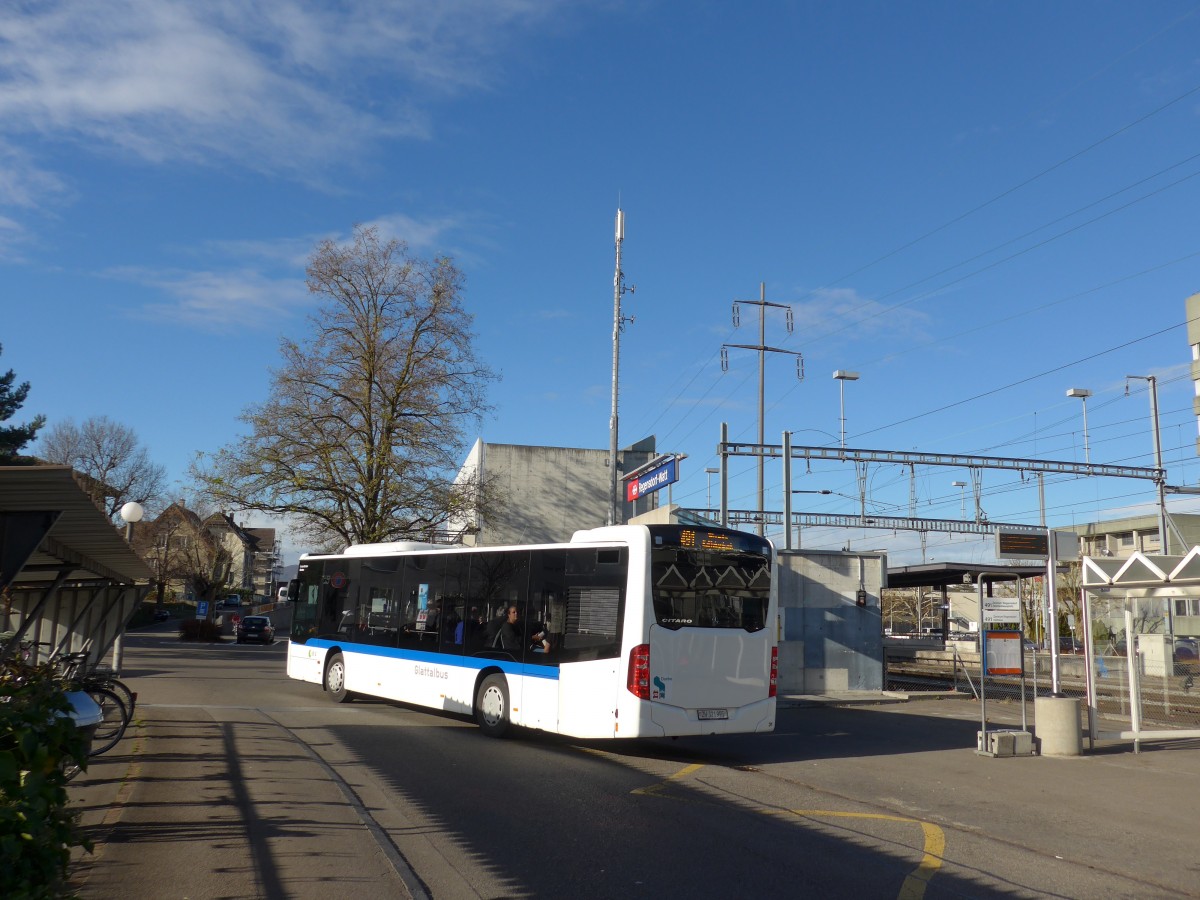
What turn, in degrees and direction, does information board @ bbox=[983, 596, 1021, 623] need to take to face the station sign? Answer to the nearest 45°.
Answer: approximately 135° to its right

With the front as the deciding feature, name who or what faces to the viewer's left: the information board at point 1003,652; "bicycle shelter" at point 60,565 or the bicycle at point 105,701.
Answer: the bicycle

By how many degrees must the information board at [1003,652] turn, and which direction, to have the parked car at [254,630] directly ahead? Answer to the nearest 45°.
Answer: approximately 135° to its right

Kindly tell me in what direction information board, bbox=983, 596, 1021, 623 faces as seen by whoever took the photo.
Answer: facing the viewer

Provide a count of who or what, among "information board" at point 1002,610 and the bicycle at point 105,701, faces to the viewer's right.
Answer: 0

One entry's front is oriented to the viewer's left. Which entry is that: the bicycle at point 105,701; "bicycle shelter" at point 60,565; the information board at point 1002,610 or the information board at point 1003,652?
the bicycle

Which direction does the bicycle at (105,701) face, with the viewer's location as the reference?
facing to the left of the viewer

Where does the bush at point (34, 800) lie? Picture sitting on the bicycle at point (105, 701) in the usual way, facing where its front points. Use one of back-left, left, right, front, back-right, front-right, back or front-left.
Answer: left

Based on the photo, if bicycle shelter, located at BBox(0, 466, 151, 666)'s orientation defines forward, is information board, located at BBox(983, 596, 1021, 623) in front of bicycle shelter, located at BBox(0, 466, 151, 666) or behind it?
in front

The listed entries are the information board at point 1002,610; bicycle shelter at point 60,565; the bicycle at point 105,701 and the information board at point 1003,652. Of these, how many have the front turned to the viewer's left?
1

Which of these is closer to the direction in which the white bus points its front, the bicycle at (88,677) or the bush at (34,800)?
the bicycle

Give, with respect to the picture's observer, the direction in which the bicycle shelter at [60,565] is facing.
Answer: facing to the right of the viewer

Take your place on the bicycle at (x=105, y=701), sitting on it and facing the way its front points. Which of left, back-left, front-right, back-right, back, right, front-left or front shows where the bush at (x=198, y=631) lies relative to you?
right

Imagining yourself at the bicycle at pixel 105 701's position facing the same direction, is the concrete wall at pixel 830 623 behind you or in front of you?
behind

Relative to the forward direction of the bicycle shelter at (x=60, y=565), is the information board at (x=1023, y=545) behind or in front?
in front

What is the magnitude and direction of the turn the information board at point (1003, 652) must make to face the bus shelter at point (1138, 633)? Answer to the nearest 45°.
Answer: approximately 135° to its left

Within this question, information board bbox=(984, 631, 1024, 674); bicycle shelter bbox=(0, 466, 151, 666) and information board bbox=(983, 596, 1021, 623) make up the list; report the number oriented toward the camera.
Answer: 2
